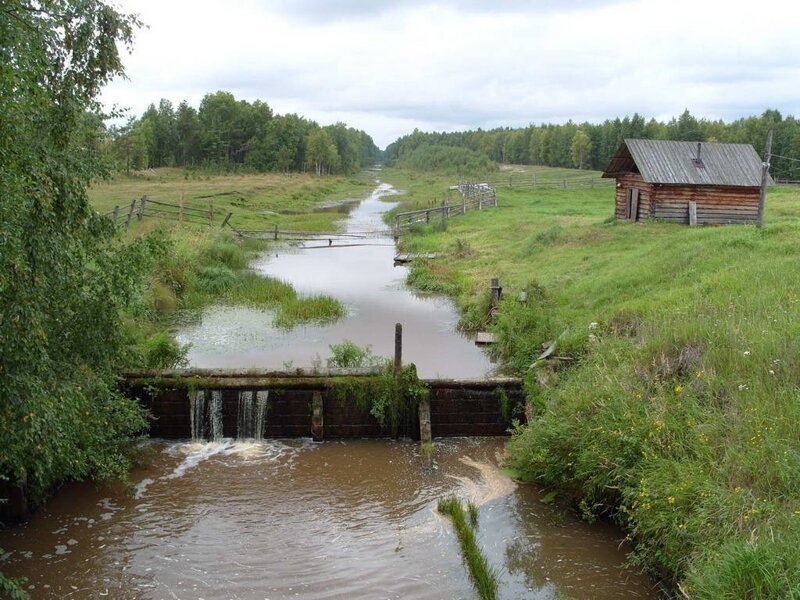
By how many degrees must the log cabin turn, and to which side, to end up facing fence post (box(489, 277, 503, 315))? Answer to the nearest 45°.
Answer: approximately 45° to its left

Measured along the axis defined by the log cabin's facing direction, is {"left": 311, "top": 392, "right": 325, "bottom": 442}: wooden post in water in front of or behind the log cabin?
in front

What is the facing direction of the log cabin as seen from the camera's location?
facing the viewer and to the left of the viewer

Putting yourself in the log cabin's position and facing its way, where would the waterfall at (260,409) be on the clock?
The waterfall is roughly at 11 o'clock from the log cabin.

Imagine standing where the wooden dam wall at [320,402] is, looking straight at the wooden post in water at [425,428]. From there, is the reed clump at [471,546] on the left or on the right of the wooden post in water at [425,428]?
right

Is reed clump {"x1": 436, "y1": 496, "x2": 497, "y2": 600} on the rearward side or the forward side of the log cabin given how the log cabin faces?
on the forward side

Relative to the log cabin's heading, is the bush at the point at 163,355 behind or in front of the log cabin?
in front

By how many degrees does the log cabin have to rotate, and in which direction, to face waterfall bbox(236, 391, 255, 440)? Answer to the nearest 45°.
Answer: approximately 45° to its left

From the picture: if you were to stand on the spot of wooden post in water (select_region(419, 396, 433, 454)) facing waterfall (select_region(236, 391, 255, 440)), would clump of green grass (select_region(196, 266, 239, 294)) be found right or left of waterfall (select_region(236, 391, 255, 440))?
right
